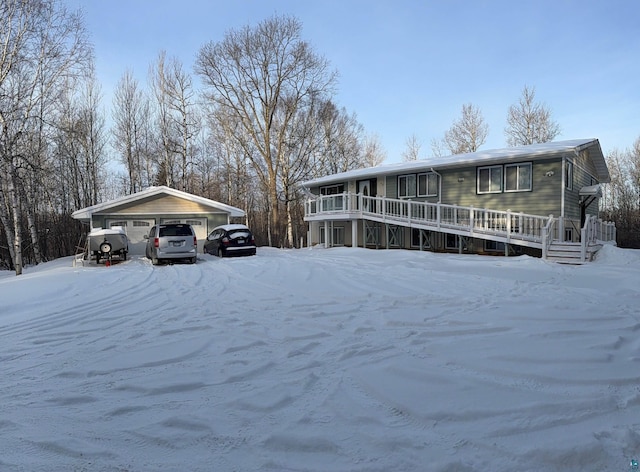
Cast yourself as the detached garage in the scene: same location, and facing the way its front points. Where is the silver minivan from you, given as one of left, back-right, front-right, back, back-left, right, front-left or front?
front

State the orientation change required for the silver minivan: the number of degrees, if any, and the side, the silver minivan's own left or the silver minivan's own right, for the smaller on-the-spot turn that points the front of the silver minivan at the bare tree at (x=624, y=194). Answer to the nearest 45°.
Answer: approximately 90° to the silver minivan's own right

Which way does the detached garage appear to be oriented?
toward the camera

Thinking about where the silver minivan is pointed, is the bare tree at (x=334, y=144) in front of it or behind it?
in front

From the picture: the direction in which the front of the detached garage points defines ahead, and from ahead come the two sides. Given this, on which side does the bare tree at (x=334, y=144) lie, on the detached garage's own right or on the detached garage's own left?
on the detached garage's own left

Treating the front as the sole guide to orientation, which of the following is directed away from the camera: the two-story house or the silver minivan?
the silver minivan

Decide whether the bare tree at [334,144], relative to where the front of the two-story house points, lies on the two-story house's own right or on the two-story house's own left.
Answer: on the two-story house's own right

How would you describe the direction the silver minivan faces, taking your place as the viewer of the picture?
facing away from the viewer

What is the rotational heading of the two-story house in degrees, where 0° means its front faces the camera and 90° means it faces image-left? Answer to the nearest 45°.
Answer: approximately 45°

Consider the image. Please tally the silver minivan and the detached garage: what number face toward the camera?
1

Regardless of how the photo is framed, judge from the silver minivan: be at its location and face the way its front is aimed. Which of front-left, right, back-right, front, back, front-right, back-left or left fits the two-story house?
right

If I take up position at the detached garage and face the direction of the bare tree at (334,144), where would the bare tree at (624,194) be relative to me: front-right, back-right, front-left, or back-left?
front-right

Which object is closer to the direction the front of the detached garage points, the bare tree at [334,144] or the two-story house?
the two-story house

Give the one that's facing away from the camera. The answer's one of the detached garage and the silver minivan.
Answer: the silver minivan

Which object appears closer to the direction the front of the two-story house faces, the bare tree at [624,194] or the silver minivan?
the silver minivan

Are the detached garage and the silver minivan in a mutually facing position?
yes
